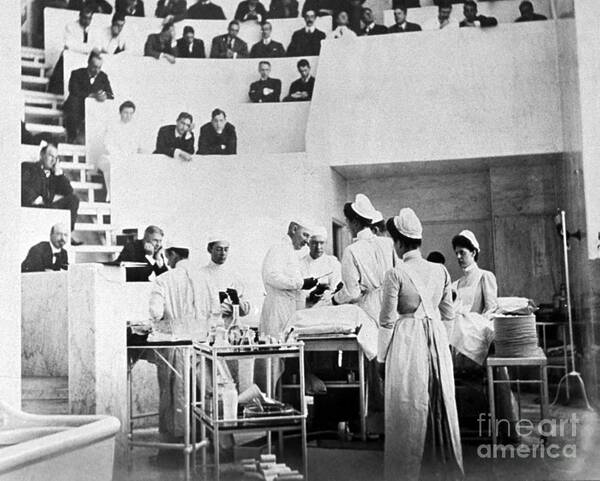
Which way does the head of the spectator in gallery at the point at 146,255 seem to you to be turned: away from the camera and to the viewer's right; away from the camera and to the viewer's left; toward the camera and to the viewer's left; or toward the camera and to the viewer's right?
toward the camera and to the viewer's right

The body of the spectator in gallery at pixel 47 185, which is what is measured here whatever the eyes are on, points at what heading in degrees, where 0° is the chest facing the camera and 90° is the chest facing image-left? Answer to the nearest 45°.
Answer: approximately 315°

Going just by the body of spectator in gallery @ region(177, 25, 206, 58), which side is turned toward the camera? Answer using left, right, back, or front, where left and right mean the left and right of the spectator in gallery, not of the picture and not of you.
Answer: front

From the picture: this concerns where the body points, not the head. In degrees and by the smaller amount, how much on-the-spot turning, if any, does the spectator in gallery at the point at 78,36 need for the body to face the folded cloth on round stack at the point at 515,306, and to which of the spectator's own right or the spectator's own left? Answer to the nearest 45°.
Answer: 0° — they already face it

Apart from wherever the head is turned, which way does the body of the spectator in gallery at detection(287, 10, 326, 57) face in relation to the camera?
toward the camera

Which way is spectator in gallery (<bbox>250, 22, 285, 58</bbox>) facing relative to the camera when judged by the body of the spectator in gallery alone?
toward the camera

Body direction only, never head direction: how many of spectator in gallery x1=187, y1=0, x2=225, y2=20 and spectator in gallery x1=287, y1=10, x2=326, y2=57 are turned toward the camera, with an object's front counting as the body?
2

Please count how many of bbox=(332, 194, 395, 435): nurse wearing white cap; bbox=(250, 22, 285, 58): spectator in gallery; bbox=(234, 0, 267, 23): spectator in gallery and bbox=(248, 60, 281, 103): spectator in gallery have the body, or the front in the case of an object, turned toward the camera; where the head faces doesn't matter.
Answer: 3

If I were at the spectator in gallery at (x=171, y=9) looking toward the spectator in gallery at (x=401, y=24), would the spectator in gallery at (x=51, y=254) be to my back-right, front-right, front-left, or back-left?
back-right

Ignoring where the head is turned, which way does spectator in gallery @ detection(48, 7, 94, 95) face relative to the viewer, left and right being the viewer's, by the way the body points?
facing the viewer and to the right of the viewer
